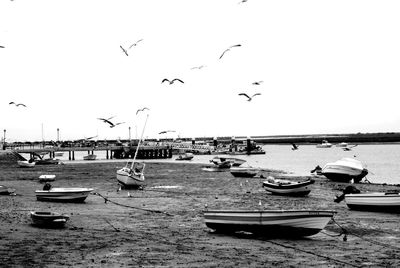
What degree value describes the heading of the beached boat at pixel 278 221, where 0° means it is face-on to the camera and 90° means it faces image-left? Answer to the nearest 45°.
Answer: approximately 270°

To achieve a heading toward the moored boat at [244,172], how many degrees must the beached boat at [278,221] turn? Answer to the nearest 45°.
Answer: approximately 90° to its left

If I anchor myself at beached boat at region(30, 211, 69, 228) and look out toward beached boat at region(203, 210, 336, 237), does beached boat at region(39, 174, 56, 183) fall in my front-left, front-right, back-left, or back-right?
back-left
